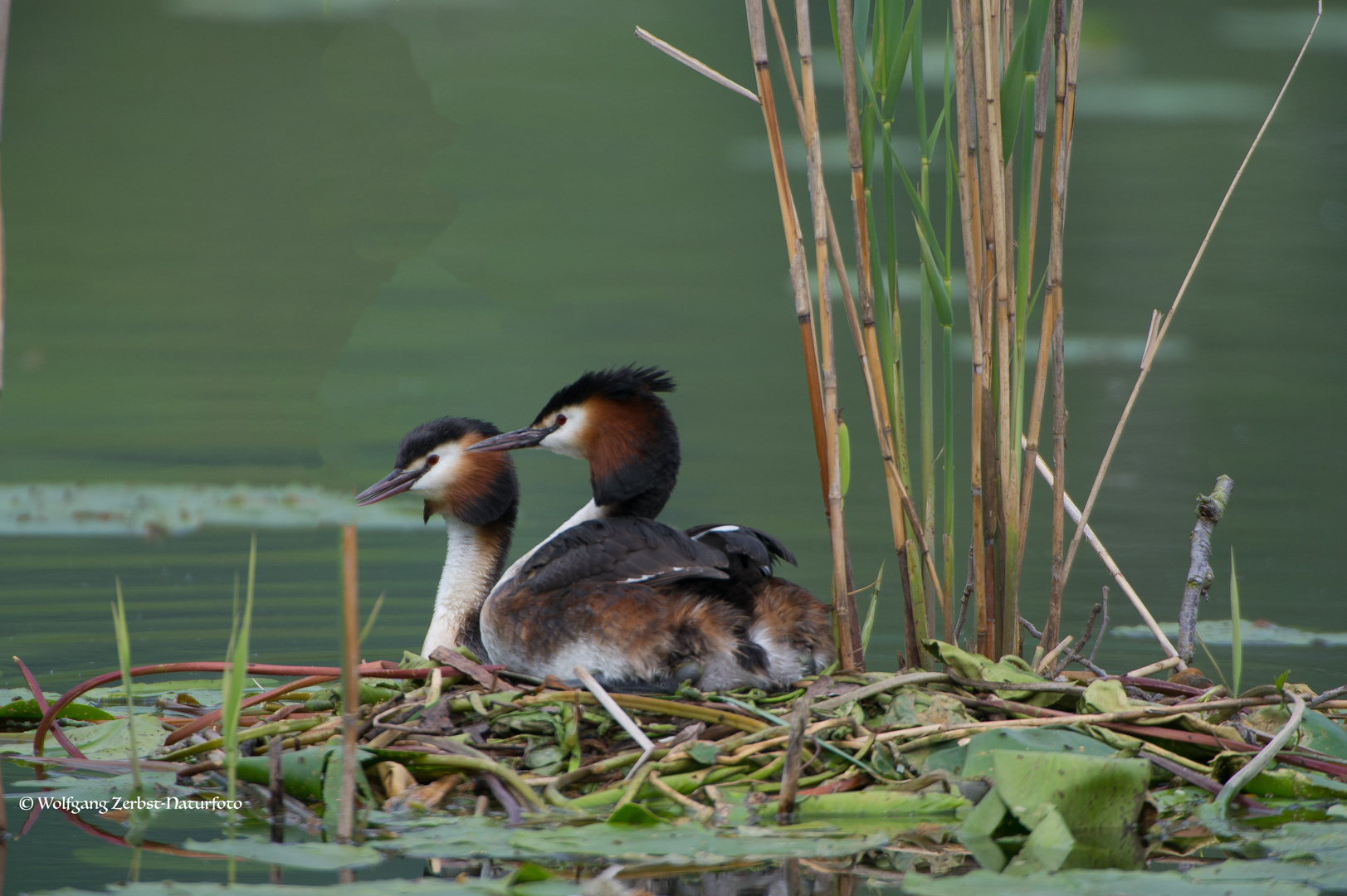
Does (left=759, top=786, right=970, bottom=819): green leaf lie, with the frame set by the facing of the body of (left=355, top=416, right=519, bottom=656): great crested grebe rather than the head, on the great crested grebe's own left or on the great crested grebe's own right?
on the great crested grebe's own left

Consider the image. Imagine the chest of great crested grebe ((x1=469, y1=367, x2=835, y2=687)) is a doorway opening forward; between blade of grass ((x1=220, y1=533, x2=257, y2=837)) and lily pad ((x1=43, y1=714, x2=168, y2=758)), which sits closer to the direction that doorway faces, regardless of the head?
the lily pad

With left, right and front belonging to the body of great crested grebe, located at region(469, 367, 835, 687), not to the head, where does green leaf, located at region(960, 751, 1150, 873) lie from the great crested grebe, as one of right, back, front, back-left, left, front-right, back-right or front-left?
back-left

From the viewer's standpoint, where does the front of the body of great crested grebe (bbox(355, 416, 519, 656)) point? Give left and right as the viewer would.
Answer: facing to the left of the viewer

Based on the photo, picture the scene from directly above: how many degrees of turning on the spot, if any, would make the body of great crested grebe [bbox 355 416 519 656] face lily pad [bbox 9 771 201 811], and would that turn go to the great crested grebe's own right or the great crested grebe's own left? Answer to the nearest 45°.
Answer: approximately 45° to the great crested grebe's own left

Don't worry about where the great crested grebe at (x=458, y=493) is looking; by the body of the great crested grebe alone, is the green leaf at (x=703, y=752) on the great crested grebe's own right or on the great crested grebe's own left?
on the great crested grebe's own left

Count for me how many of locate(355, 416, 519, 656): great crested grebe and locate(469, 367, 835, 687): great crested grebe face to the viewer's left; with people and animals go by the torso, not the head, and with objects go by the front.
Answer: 2

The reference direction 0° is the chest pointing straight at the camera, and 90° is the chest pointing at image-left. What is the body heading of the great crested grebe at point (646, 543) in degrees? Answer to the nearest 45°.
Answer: approximately 90°

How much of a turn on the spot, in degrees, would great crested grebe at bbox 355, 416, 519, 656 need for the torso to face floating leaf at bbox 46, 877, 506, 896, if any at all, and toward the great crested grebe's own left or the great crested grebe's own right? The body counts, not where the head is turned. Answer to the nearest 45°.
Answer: approximately 90° to the great crested grebe's own left

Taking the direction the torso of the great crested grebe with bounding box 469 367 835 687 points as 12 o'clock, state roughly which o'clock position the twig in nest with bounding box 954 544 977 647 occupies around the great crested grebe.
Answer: The twig in nest is roughly at 6 o'clock from the great crested grebe.

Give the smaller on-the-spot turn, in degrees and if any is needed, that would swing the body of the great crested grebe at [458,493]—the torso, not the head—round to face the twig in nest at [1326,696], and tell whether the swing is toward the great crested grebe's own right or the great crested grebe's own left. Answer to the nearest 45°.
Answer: approximately 135° to the great crested grebe's own left

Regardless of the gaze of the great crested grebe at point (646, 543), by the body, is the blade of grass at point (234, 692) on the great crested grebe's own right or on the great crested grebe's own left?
on the great crested grebe's own left

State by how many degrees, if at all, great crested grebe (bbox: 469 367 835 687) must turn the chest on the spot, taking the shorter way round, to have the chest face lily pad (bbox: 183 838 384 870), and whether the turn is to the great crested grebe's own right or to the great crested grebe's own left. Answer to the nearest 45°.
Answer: approximately 45° to the great crested grebe's own left
